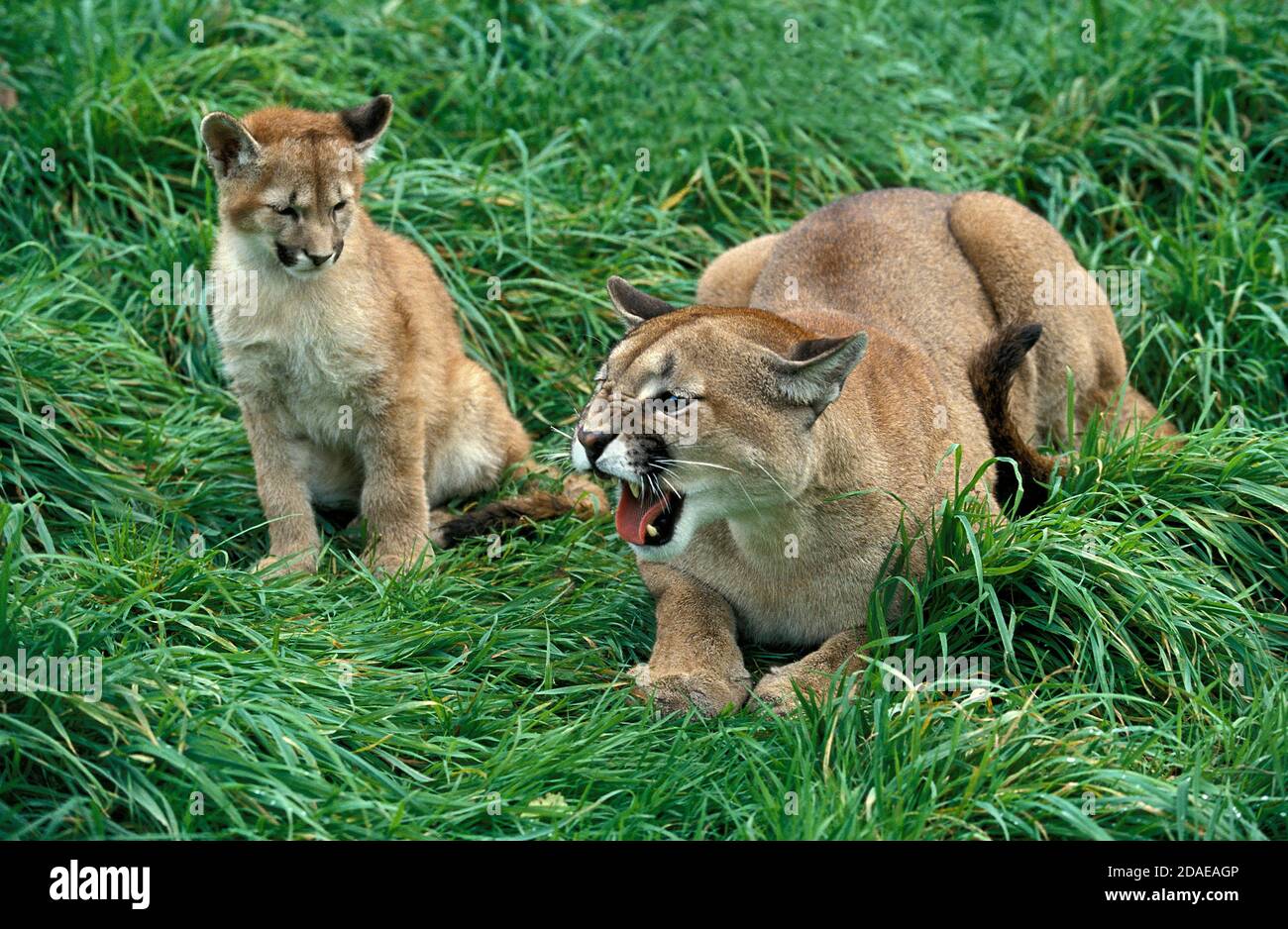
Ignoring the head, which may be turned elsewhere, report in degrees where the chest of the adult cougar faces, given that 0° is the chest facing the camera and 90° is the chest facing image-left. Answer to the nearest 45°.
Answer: approximately 45°
